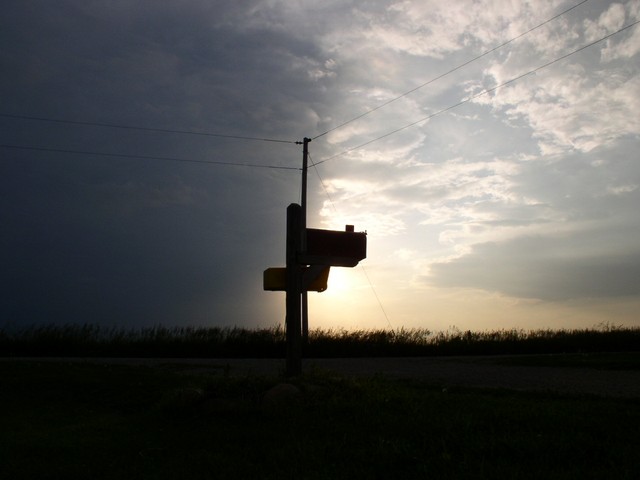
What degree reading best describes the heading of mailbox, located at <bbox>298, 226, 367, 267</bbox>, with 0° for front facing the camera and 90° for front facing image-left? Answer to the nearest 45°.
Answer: approximately 270°

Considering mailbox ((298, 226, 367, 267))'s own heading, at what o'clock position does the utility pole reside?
The utility pole is roughly at 9 o'clock from the mailbox.
